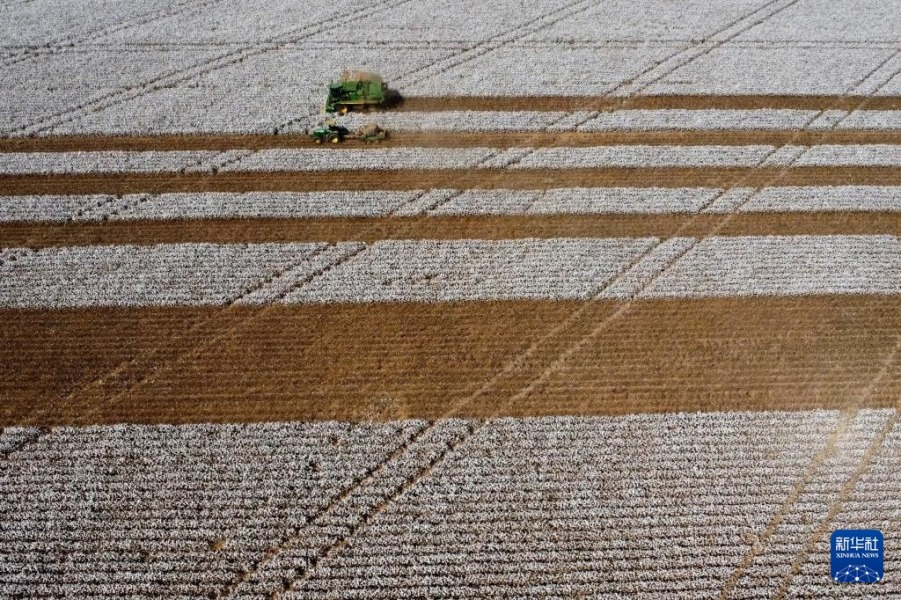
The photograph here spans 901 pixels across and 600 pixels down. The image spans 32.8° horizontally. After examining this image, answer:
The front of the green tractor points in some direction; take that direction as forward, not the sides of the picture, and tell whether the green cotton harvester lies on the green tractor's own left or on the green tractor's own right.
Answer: on the green tractor's own right

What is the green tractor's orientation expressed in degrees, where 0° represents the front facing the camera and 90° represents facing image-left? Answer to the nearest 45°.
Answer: approximately 90°
